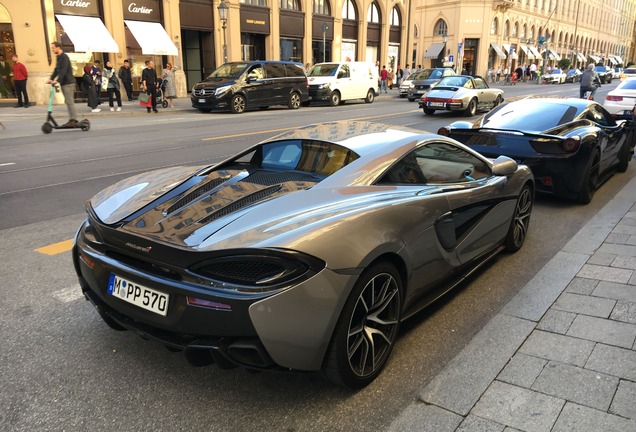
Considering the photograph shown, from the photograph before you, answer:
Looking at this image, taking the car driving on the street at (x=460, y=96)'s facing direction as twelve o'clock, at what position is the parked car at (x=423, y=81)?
the parked car at (x=423, y=81) is roughly at 10 o'clock from the car driving on the street at (x=460, y=96).

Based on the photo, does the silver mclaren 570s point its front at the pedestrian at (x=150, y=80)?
no

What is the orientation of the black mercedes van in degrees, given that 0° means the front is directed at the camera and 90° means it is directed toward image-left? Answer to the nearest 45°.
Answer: approximately 45°

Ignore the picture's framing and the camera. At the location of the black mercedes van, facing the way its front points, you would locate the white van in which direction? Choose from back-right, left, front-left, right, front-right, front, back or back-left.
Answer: back

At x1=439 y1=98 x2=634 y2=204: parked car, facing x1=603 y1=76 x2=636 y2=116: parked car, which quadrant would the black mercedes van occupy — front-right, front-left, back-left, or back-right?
front-left

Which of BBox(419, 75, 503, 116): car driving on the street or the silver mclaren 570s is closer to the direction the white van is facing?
the silver mclaren 570s

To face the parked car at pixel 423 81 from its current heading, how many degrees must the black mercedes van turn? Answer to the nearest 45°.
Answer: approximately 180°

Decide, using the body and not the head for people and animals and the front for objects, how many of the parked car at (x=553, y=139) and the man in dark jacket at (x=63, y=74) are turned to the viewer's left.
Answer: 1

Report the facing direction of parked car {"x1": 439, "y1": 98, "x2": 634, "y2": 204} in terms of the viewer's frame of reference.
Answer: facing away from the viewer and to the right of the viewer

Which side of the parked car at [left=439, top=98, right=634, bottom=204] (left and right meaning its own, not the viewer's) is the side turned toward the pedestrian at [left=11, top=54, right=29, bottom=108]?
left

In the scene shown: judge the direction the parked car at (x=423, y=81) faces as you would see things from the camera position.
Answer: facing the viewer and to the left of the viewer

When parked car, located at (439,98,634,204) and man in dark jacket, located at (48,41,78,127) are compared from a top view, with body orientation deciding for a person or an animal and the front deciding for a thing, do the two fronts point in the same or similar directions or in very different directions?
very different directions

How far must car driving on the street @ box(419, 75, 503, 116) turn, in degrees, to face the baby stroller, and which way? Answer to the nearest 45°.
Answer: approximately 135° to its left

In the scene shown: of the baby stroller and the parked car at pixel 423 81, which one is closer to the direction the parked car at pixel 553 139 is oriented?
the parked car

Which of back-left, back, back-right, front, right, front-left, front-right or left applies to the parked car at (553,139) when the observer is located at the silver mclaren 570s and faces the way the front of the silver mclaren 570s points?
front

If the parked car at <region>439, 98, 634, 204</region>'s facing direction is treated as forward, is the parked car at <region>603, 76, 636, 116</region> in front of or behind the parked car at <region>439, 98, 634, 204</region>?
in front

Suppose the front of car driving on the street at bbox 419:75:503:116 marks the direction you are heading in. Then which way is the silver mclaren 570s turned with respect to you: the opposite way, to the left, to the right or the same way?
the same way

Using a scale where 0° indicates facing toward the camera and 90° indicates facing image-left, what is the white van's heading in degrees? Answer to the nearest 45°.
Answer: approximately 45°

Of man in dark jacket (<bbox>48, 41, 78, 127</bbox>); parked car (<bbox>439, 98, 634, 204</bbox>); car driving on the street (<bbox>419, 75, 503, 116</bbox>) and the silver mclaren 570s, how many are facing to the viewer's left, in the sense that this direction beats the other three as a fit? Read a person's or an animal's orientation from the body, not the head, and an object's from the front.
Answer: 1

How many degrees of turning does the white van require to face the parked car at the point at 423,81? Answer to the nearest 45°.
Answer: approximately 180°
